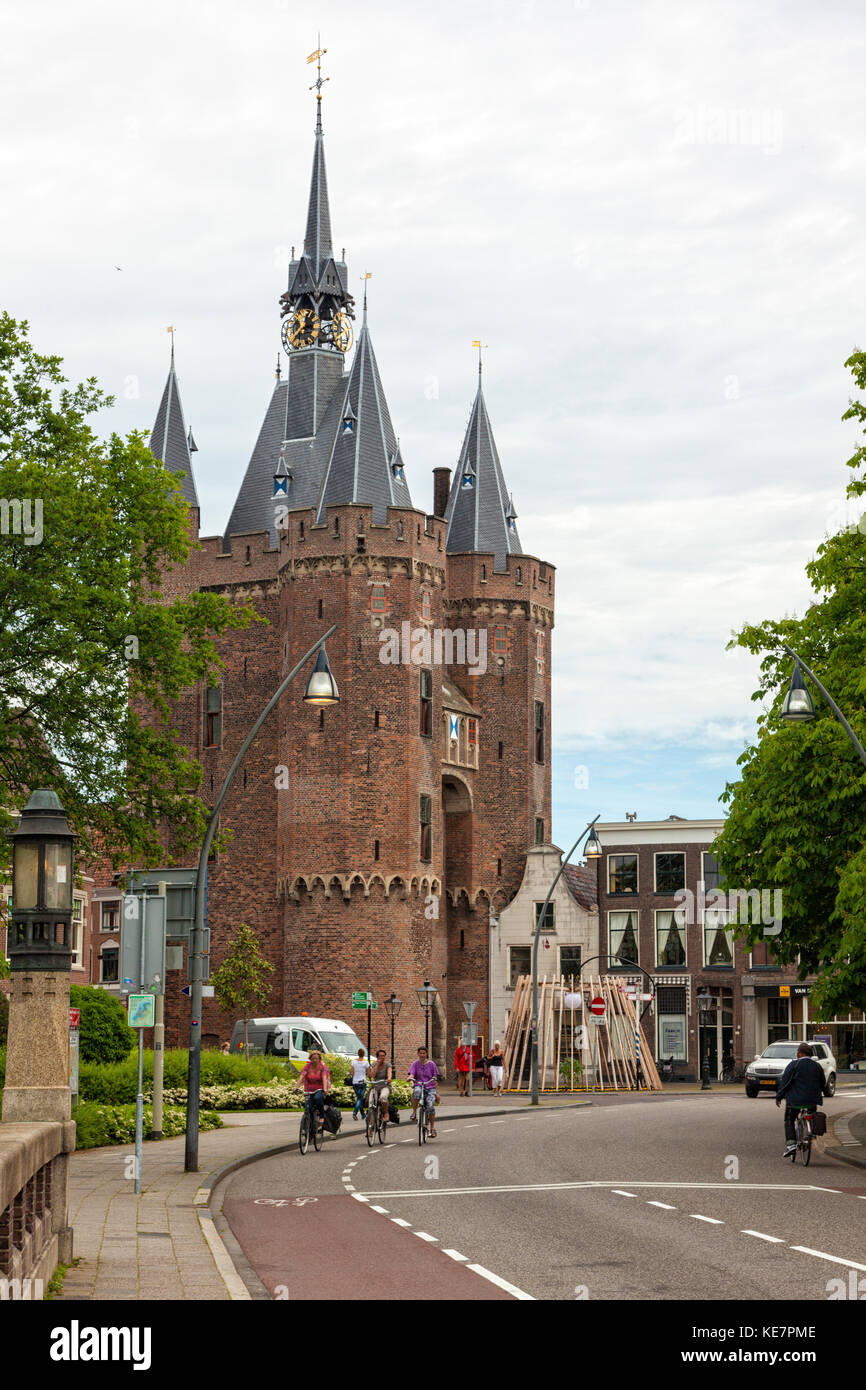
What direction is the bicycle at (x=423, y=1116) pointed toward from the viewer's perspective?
toward the camera

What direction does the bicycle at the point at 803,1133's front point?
away from the camera

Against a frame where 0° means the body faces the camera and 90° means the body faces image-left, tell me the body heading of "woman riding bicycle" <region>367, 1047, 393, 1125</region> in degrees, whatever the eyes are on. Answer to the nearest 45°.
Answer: approximately 0°

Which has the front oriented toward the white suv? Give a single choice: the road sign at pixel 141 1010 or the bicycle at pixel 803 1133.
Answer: the bicycle

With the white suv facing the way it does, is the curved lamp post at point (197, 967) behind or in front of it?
in front

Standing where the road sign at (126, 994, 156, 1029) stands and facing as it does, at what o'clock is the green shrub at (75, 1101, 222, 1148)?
The green shrub is roughly at 6 o'clock from the road sign.

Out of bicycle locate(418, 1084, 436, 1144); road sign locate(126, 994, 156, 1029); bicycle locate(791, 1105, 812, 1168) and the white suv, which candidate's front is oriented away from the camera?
bicycle locate(791, 1105, 812, 1168)

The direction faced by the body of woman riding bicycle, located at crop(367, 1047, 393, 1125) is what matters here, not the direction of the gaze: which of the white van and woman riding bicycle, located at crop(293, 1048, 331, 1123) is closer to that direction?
the woman riding bicycle

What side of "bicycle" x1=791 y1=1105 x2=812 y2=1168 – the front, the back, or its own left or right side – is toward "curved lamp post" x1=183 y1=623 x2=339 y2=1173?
left

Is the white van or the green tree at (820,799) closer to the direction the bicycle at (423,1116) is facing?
the green tree

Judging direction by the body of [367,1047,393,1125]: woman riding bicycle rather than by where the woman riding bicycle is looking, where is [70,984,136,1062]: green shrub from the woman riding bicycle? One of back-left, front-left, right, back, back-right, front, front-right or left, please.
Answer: back-right

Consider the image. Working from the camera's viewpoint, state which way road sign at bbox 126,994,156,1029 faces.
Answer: facing the viewer

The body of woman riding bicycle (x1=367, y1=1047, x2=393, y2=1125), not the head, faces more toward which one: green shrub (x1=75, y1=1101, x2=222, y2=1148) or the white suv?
the green shrub

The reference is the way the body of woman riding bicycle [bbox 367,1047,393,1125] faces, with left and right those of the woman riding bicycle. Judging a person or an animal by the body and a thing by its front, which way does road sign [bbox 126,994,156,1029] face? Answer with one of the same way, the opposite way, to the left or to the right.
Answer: the same way

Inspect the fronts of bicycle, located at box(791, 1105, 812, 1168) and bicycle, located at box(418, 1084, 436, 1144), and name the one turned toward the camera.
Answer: bicycle, located at box(418, 1084, 436, 1144)

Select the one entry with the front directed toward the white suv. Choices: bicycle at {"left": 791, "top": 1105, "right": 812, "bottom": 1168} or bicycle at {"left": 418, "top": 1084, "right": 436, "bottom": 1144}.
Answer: bicycle at {"left": 791, "top": 1105, "right": 812, "bottom": 1168}

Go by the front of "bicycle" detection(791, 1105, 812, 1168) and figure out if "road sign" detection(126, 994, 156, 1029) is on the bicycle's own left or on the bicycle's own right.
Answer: on the bicycle's own left
